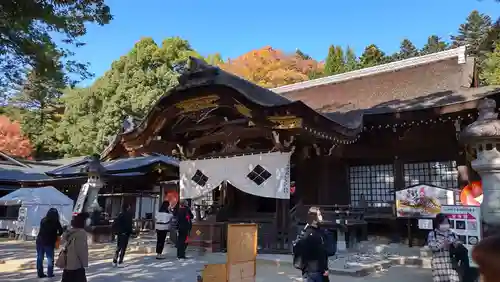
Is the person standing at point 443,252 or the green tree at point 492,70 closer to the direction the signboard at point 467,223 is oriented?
the person standing

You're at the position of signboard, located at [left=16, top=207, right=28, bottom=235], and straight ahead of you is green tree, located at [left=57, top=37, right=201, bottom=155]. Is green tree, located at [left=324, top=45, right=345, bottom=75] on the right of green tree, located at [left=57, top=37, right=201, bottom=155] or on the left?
right

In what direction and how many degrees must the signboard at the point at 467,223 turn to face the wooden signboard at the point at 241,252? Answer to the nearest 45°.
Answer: approximately 45° to its right

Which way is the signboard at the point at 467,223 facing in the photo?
toward the camera

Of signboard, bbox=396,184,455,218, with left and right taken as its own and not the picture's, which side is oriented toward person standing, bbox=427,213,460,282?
front

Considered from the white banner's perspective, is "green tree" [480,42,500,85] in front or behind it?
behind

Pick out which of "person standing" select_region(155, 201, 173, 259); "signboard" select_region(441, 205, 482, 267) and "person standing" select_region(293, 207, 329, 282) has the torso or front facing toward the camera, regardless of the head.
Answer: the signboard

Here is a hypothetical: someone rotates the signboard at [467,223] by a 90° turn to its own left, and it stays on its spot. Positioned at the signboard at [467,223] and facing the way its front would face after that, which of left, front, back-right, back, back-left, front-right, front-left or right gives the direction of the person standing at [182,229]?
back

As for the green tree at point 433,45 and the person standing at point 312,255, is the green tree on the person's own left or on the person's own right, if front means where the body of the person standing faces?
on the person's own left
